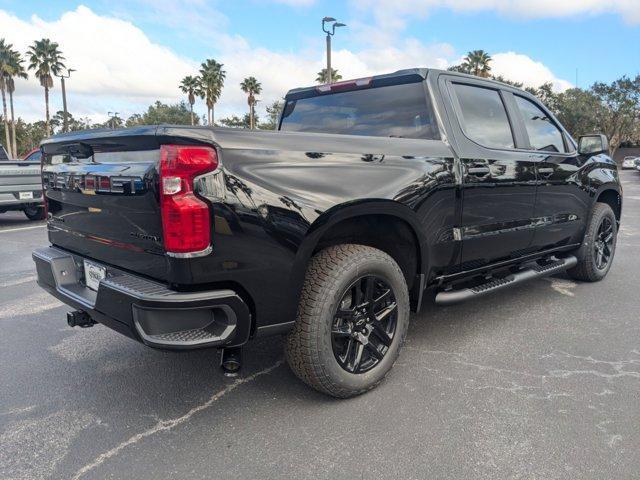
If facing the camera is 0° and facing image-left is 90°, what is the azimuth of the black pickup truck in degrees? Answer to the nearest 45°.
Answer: approximately 225°

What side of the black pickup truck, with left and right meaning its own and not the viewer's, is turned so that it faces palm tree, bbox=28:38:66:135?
left

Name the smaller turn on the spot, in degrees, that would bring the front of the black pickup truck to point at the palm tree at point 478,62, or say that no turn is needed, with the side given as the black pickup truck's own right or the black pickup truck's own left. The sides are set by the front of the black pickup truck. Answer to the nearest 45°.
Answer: approximately 45° to the black pickup truck's own left
